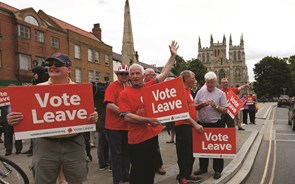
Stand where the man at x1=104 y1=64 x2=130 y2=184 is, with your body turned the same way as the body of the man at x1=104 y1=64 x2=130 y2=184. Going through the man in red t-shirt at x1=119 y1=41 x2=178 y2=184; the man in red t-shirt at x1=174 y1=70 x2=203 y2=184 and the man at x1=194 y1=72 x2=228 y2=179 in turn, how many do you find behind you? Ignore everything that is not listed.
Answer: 0

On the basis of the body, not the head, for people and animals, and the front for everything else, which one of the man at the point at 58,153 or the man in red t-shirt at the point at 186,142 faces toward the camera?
the man

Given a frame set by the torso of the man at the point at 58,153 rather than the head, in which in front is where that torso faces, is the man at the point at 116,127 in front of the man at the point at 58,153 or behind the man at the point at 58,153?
behind

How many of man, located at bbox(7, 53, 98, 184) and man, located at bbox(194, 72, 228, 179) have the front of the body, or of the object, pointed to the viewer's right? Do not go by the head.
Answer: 0

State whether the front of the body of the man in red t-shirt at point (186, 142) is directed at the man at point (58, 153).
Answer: no

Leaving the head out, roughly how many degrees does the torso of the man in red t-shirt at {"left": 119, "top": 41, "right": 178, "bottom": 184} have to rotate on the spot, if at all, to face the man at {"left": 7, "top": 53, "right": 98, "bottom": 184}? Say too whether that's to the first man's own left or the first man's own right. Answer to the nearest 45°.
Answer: approximately 90° to the first man's own right

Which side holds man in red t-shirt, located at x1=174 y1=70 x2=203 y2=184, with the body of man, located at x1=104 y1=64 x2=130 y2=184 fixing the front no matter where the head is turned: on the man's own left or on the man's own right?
on the man's own left

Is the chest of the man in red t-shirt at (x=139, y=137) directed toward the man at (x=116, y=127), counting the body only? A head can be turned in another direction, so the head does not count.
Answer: no

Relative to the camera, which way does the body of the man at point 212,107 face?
toward the camera

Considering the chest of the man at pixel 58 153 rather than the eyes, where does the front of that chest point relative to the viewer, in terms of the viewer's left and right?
facing the viewer

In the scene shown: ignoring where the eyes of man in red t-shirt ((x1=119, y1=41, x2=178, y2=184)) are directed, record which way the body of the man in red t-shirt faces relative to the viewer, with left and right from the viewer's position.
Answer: facing the viewer and to the right of the viewer

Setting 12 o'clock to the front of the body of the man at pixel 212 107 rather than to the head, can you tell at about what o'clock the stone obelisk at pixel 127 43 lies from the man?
The stone obelisk is roughly at 5 o'clock from the man.

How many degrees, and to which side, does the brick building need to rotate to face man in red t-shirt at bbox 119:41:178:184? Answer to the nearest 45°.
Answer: approximately 45° to its right
